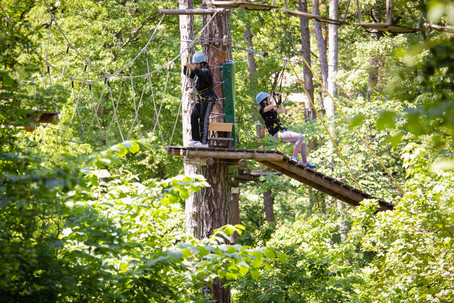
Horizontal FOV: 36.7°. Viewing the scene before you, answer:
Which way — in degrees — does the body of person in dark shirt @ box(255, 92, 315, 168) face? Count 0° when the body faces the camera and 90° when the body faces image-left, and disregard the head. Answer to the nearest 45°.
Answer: approximately 270°

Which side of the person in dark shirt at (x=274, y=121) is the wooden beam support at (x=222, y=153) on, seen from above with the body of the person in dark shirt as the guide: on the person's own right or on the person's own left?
on the person's own right
